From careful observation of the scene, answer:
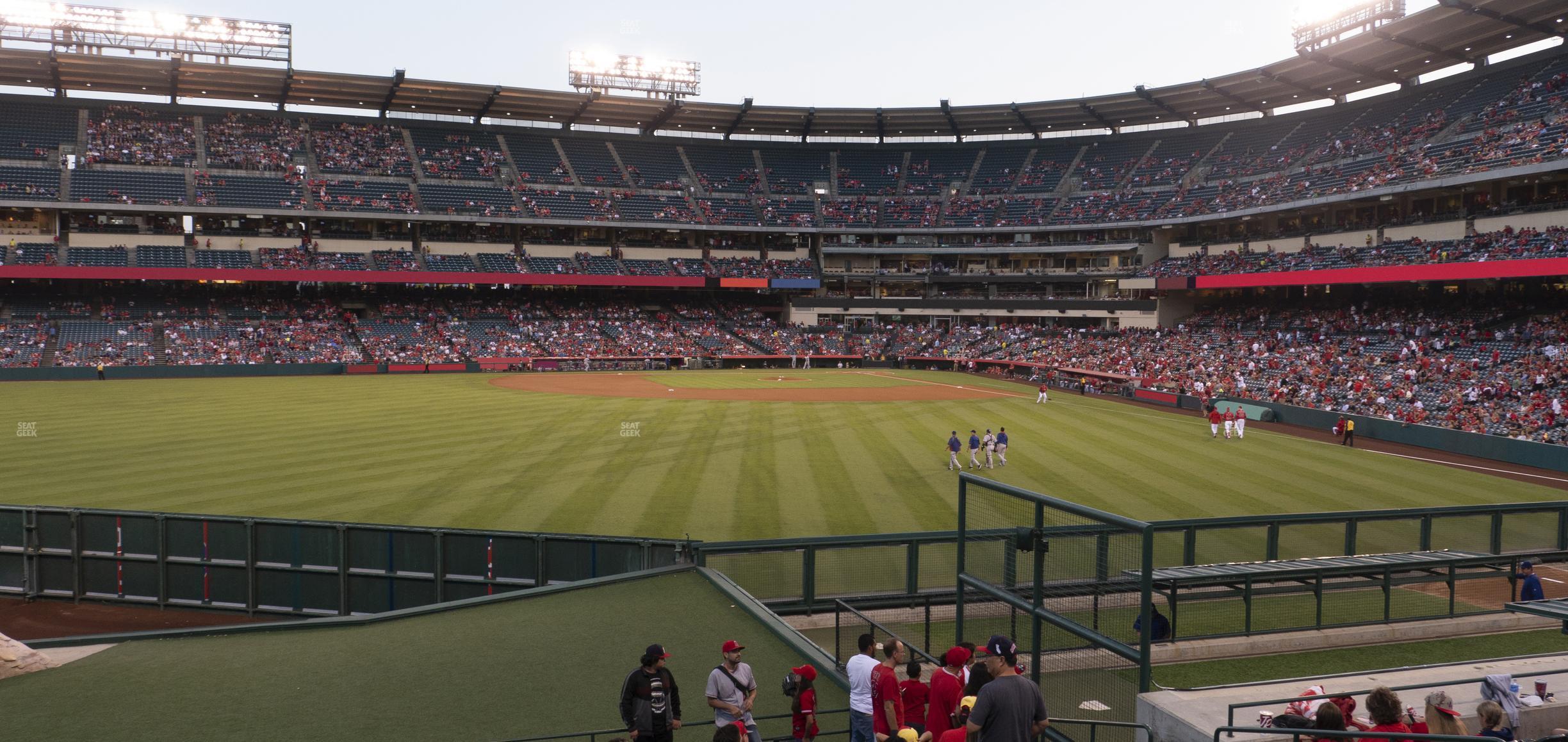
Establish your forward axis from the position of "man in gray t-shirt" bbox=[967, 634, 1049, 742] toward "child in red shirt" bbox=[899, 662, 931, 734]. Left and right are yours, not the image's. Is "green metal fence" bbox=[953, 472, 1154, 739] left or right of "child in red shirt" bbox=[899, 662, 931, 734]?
right

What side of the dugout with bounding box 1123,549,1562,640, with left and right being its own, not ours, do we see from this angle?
back

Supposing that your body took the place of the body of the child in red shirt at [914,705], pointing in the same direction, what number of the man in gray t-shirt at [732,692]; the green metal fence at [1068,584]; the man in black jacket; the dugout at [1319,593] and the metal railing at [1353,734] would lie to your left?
2

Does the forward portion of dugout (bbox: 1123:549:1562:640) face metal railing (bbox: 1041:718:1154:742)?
no

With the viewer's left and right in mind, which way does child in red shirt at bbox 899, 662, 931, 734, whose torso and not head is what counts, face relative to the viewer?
facing away from the viewer

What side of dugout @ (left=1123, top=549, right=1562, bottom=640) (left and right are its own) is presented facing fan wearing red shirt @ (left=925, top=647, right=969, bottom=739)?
back

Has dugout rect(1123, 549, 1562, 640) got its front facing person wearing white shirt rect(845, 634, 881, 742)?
no

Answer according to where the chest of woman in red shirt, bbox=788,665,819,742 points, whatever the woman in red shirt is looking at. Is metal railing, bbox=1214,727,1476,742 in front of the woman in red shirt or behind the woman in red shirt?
behind
